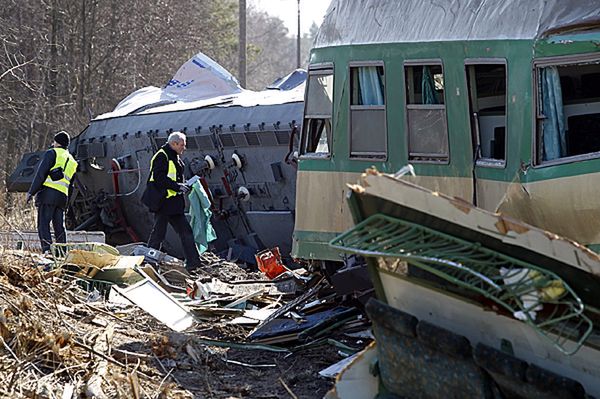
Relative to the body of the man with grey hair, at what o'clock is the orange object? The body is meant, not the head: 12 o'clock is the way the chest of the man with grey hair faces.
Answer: The orange object is roughly at 1 o'clock from the man with grey hair.

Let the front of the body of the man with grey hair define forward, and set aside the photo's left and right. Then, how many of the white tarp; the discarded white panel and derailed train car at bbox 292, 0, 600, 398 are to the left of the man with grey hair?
1

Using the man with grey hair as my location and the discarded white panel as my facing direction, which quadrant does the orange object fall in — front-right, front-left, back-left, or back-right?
front-left

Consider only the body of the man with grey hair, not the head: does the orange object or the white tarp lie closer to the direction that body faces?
the orange object

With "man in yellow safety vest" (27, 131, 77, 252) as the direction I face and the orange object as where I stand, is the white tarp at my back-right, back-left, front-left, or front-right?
front-right

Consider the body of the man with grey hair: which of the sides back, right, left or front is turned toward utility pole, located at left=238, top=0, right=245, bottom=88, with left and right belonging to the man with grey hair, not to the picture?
left

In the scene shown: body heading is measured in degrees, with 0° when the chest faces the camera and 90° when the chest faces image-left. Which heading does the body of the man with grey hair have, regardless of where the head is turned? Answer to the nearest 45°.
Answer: approximately 270°

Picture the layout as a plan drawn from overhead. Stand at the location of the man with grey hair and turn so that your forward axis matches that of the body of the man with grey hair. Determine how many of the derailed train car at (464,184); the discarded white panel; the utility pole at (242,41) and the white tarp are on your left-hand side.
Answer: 2

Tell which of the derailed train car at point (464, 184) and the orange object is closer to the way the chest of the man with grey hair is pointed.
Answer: the orange object
